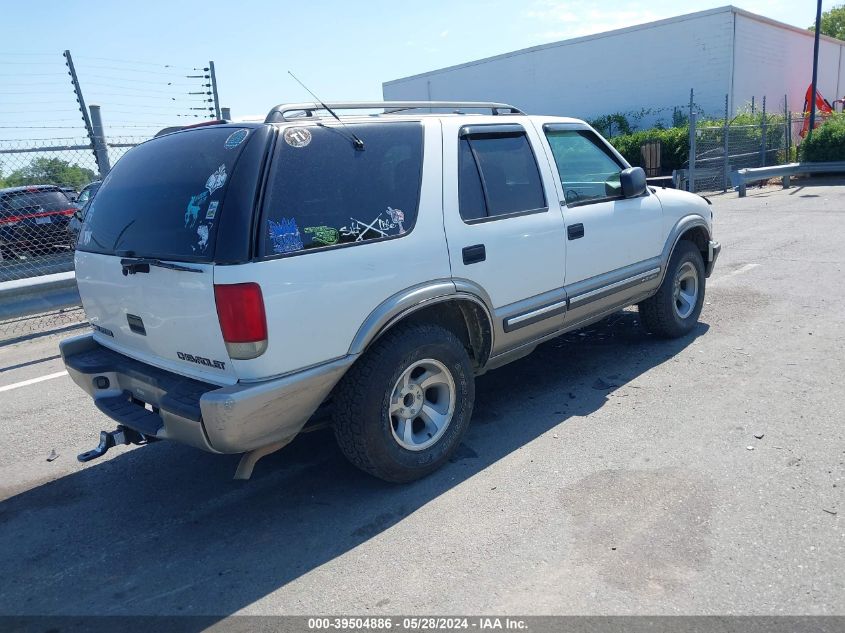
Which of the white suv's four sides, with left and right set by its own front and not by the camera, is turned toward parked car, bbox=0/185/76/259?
left

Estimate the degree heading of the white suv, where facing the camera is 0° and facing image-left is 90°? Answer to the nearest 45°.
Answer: approximately 225°

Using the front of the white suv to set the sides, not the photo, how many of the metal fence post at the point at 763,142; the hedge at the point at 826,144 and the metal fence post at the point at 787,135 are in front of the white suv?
3

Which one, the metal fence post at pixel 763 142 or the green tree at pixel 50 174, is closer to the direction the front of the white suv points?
the metal fence post

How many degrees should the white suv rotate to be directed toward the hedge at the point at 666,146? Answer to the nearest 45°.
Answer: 0° — it already faces it

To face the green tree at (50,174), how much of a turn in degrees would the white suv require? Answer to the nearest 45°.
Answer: approximately 90° to its left

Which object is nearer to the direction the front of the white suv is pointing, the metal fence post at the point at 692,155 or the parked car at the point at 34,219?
the metal fence post

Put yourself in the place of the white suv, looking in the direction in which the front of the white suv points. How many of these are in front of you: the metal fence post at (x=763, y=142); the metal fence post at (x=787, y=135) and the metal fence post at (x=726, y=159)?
3
